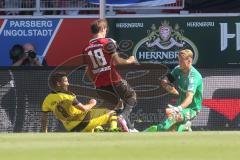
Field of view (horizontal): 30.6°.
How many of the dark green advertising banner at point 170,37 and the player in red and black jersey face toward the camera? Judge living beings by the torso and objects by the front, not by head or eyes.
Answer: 1

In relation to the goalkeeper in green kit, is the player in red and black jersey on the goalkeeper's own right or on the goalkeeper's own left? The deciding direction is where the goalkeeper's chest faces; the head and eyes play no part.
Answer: on the goalkeeper's own right

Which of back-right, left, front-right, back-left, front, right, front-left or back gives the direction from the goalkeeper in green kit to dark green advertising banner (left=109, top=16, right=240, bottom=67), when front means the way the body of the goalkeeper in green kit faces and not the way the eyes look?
back-right

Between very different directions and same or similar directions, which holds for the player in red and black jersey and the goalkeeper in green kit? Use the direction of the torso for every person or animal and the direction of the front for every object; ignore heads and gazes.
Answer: very different directions

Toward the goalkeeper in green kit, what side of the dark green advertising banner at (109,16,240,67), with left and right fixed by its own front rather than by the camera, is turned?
front

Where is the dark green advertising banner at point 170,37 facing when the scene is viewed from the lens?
facing the viewer

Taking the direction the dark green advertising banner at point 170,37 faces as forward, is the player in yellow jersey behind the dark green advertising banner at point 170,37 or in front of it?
in front

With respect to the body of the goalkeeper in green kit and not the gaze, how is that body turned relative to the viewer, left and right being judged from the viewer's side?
facing the viewer and to the left of the viewer

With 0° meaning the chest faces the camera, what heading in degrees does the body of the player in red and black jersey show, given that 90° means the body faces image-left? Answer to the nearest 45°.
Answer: approximately 225°

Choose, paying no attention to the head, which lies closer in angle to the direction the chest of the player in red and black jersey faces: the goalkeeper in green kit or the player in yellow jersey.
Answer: the goalkeeper in green kit
